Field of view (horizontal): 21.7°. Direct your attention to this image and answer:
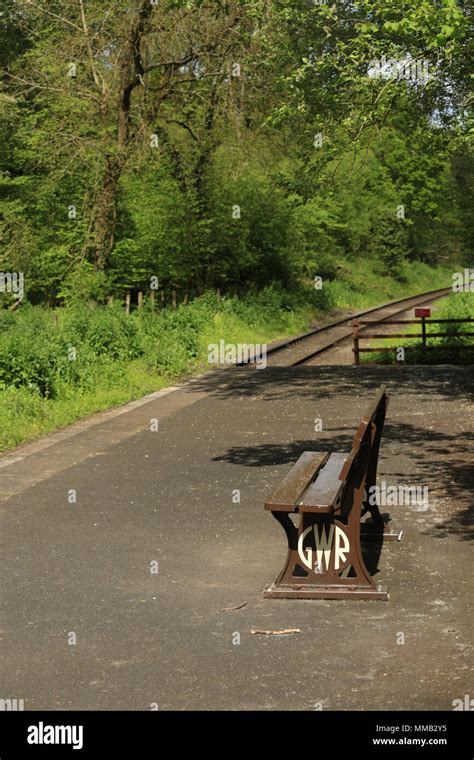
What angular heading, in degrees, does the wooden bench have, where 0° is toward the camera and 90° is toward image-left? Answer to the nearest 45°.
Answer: approximately 90°

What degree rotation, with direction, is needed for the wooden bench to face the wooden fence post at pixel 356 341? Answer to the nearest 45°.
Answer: approximately 90° to its right
